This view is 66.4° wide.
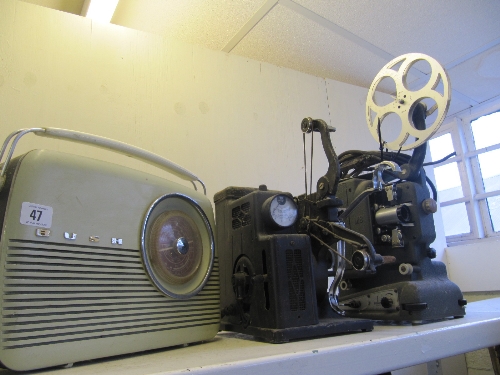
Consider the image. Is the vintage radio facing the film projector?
no

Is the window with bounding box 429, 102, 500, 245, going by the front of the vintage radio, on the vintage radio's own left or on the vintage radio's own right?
on the vintage radio's own left
